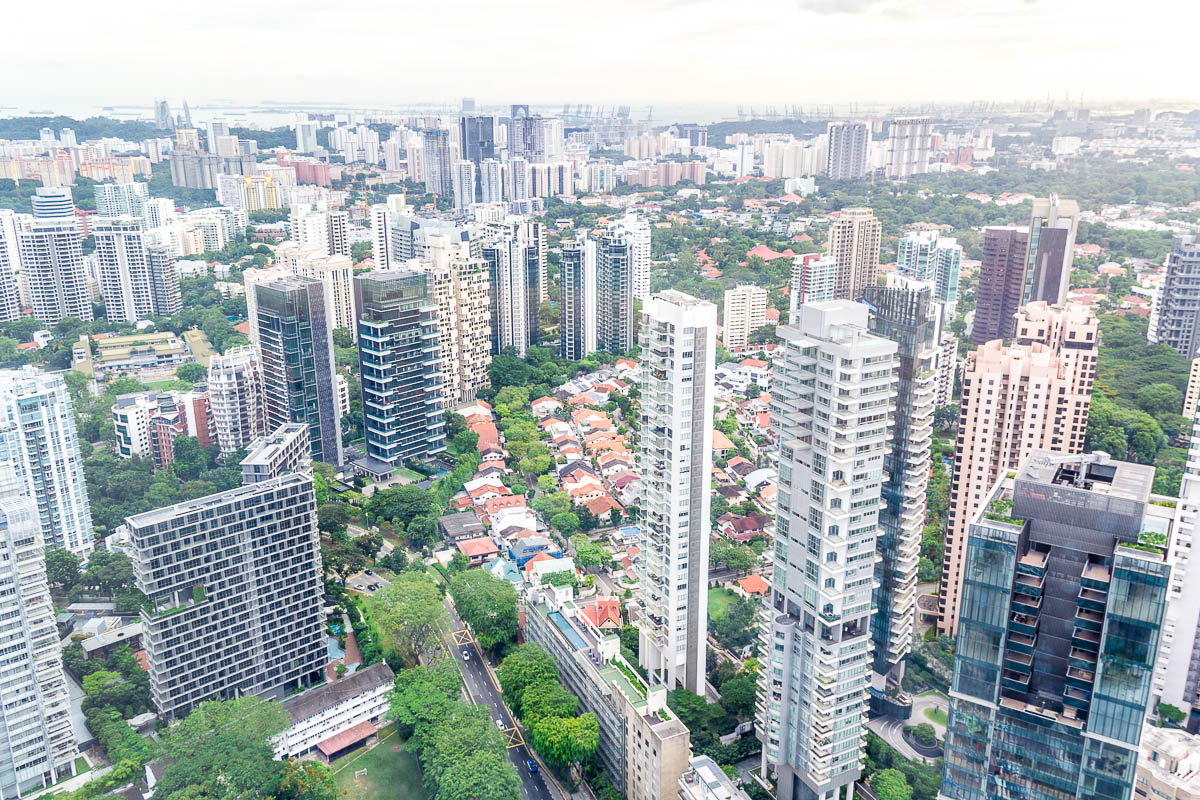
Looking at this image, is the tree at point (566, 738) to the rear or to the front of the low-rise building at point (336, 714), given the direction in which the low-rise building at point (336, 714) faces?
to the front

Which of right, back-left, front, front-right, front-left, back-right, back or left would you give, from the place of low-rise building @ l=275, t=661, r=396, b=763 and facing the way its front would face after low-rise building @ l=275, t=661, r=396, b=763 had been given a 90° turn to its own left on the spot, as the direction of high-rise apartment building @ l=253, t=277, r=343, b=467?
front-left

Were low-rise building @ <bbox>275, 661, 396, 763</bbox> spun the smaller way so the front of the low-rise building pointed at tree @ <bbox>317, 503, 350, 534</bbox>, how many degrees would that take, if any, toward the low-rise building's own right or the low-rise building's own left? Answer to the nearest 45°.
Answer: approximately 135° to the low-rise building's own left

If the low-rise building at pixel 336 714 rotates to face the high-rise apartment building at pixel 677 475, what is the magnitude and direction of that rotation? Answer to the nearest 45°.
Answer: approximately 45° to its left

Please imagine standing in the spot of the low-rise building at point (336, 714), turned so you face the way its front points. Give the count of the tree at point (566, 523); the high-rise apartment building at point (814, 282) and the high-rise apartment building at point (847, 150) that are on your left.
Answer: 3

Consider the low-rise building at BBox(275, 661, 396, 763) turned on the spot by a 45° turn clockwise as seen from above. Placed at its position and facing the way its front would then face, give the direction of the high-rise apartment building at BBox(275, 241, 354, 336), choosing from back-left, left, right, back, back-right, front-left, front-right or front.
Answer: back

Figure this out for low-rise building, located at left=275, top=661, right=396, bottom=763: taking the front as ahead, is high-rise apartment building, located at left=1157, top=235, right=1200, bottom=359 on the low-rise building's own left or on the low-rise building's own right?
on the low-rise building's own left

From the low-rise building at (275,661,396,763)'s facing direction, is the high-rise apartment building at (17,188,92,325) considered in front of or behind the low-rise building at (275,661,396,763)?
behind

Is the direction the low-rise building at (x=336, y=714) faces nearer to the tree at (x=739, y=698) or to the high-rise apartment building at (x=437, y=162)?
the tree

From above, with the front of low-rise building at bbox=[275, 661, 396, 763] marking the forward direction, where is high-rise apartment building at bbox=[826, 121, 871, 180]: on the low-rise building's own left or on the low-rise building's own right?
on the low-rise building's own left

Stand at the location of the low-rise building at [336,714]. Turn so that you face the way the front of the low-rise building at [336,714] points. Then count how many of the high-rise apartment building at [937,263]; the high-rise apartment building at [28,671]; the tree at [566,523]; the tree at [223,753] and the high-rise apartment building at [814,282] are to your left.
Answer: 3

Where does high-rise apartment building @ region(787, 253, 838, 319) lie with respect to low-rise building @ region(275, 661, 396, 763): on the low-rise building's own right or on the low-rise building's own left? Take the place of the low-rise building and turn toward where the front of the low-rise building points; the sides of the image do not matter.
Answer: on the low-rise building's own left

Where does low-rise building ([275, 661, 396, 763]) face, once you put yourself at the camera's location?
facing the viewer and to the right of the viewer
